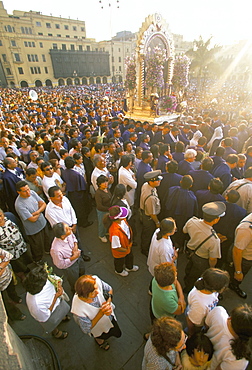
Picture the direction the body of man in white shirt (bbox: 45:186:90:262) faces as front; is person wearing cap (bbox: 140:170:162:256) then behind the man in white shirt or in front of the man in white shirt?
in front

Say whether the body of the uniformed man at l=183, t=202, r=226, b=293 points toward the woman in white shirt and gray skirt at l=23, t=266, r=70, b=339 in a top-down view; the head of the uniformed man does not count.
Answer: no

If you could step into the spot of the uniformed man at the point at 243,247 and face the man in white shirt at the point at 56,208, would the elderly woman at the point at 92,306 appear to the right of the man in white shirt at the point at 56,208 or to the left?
left

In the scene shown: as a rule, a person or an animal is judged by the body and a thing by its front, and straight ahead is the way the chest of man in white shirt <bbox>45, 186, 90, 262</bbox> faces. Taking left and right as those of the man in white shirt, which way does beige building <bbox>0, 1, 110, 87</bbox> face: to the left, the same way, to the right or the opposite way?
the same way

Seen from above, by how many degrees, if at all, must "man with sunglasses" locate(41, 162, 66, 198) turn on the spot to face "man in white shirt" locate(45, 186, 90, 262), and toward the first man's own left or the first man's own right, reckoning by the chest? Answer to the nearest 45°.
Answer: approximately 45° to the first man's own right

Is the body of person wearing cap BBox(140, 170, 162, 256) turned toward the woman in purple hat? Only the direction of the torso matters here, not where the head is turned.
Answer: no

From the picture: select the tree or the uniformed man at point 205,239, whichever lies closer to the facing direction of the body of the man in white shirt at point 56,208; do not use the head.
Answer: the uniformed man

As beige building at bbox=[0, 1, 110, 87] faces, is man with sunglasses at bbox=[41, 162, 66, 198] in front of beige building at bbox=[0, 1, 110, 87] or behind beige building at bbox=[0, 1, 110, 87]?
in front

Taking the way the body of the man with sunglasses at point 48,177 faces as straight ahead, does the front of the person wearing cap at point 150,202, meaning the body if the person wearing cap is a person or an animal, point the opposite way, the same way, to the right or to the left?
the same way

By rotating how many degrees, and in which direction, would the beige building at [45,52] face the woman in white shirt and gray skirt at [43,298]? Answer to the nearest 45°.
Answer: approximately 45° to its right

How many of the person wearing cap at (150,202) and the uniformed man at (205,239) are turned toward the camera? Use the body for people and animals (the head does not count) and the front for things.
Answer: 0

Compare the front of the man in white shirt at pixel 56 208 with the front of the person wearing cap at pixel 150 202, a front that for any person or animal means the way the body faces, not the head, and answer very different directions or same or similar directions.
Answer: same or similar directions

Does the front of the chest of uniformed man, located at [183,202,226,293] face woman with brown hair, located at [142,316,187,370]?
no
